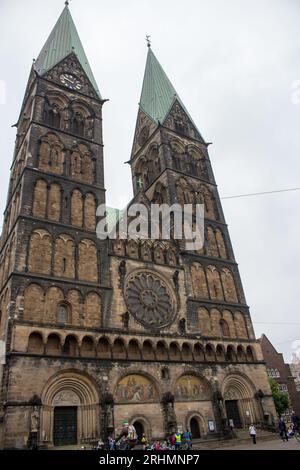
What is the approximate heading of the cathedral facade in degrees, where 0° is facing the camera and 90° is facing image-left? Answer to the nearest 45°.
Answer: approximately 315°
